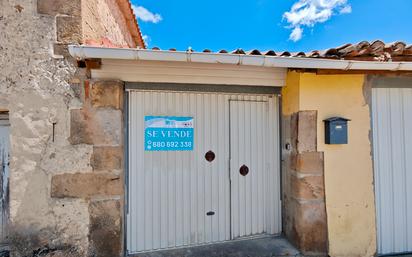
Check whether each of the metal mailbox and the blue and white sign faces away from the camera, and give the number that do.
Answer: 0

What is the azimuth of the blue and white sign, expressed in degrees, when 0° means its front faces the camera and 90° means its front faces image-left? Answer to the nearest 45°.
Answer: approximately 0°

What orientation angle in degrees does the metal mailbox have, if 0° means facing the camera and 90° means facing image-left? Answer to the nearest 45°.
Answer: approximately 315°

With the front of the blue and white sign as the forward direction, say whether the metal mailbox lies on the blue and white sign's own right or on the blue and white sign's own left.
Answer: on the blue and white sign's own left
